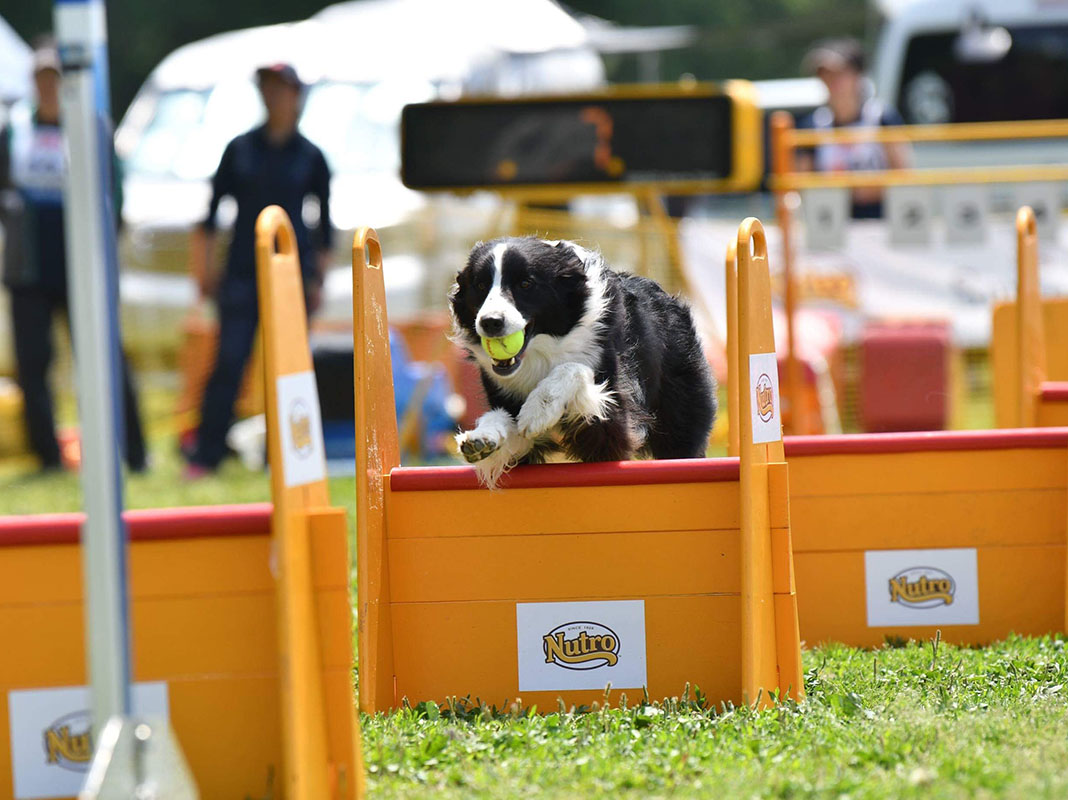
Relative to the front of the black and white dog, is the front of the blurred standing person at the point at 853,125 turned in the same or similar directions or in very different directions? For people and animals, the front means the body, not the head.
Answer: same or similar directions

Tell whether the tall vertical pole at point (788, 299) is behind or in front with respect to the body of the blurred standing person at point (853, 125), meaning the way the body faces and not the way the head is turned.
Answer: in front

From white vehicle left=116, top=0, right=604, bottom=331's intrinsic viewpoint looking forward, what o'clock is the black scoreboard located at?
The black scoreboard is roughly at 10 o'clock from the white vehicle.

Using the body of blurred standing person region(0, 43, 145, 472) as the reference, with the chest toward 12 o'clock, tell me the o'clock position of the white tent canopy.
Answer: The white tent canopy is roughly at 6 o'clock from the blurred standing person.

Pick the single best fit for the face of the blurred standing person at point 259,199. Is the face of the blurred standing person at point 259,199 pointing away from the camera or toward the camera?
toward the camera

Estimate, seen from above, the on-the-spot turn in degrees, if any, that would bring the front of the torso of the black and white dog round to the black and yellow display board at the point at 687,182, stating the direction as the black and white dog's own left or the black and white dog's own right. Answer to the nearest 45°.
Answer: approximately 135° to the black and white dog's own right

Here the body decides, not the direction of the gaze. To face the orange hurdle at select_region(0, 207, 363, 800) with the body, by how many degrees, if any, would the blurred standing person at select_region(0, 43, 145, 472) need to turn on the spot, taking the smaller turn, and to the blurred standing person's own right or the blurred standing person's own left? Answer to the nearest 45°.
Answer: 0° — they already face it

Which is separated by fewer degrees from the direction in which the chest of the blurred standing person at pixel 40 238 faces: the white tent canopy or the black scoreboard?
the black scoreboard

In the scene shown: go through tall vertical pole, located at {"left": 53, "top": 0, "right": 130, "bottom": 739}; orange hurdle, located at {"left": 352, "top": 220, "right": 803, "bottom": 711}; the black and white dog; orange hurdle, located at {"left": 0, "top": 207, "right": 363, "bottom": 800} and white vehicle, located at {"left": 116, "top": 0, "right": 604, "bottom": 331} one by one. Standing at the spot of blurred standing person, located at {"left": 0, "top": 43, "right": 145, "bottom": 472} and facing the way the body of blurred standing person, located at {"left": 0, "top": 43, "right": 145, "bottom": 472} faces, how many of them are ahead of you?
4

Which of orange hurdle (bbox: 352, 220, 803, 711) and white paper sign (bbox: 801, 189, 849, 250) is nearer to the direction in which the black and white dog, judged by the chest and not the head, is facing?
the orange hurdle

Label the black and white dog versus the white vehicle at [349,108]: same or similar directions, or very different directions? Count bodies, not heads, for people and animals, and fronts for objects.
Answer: same or similar directions

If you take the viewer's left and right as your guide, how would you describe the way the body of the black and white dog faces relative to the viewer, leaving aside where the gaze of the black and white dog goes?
facing the viewer and to the left of the viewer

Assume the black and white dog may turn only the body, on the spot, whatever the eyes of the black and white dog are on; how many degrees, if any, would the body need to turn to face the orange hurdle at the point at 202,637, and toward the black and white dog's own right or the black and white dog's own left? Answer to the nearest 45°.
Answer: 0° — it already faces it

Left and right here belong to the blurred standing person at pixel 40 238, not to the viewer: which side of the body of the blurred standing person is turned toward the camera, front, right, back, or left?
front
